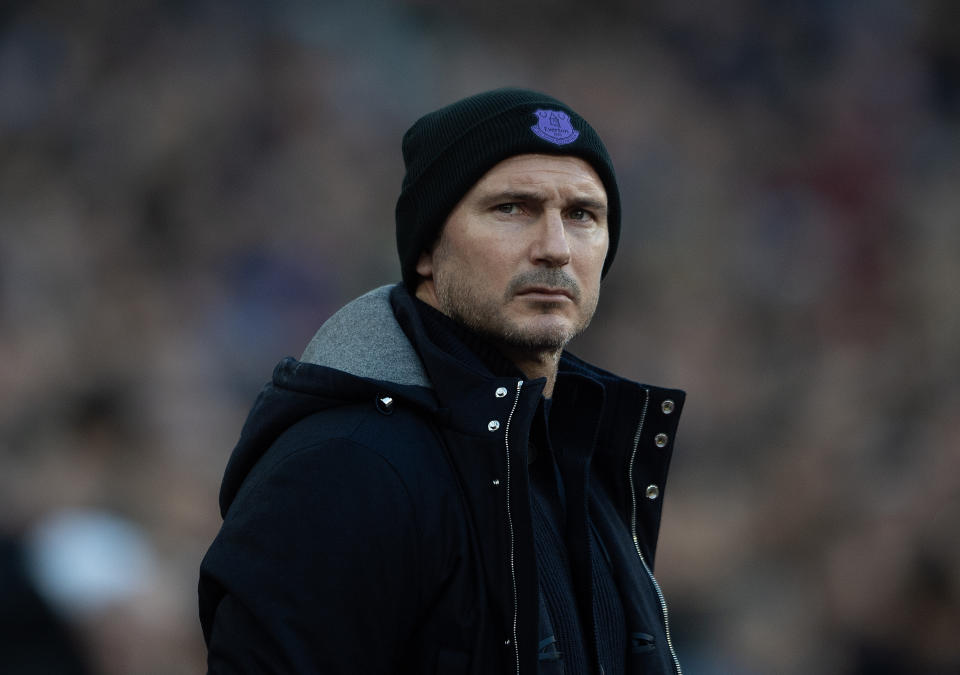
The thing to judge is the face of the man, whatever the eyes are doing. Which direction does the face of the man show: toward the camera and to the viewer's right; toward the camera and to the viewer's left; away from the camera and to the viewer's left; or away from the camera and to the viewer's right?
toward the camera and to the viewer's right

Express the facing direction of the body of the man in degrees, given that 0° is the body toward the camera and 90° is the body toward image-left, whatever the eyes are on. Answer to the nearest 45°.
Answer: approximately 315°
